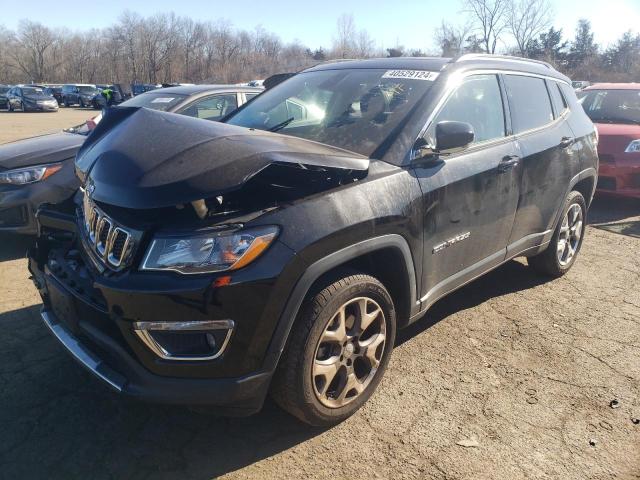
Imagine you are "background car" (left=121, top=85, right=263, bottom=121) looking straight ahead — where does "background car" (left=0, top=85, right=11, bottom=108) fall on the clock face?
"background car" (left=0, top=85, right=11, bottom=108) is roughly at 4 o'clock from "background car" (left=121, top=85, right=263, bottom=121).

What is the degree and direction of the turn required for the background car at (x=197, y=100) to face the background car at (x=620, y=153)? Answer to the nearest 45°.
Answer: approximately 135° to its left

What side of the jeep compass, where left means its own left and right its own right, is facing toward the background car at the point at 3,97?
right

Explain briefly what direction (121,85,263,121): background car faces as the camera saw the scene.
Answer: facing the viewer and to the left of the viewer

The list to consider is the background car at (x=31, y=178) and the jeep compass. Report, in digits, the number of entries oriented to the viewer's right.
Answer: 0

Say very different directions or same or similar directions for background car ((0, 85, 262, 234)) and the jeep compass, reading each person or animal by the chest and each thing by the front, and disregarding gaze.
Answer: same or similar directions

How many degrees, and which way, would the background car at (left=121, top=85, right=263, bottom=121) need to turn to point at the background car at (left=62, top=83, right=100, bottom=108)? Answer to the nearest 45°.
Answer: approximately 135° to its right

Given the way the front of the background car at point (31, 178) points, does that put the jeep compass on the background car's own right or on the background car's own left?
on the background car's own left

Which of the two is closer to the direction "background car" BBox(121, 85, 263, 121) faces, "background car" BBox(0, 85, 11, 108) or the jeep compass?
the jeep compass

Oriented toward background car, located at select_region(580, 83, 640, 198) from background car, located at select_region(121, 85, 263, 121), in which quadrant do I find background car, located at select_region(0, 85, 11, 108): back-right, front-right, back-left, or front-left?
back-left

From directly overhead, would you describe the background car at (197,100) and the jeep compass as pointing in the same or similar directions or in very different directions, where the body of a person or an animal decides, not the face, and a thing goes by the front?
same or similar directions

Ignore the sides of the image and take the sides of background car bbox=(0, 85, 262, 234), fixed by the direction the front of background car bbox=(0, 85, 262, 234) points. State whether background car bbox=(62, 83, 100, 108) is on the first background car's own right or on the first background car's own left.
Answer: on the first background car's own right

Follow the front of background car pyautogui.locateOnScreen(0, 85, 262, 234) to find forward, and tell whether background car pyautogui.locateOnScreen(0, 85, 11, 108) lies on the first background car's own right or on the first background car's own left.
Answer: on the first background car's own right
